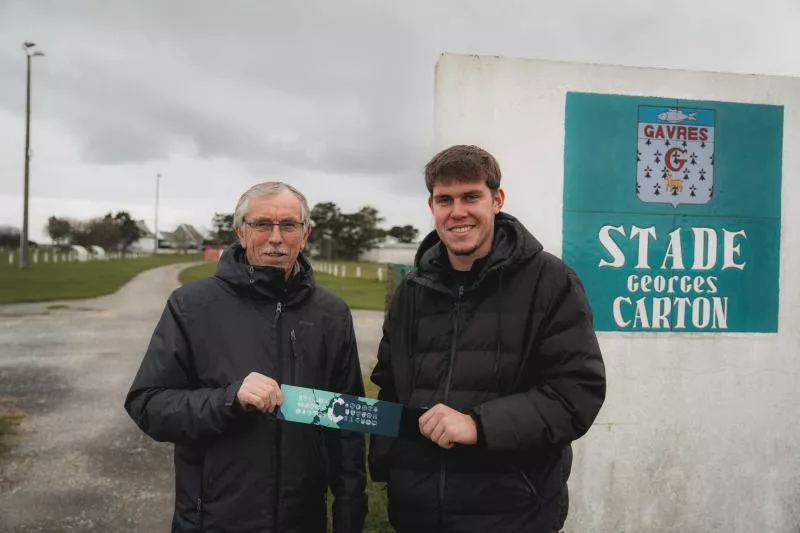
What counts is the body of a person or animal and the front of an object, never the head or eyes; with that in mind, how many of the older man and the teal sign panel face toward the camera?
2

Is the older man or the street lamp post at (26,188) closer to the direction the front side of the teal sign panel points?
the older man

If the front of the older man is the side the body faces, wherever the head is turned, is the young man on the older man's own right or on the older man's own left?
on the older man's own left

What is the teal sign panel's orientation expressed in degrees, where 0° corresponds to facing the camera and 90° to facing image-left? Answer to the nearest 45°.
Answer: approximately 0°

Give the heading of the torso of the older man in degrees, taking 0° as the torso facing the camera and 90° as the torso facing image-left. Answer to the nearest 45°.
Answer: approximately 0°

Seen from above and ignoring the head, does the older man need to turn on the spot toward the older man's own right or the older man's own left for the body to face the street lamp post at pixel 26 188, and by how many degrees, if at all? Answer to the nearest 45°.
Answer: approximately 180°

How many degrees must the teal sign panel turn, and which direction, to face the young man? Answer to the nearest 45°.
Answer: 0° — it already faces them

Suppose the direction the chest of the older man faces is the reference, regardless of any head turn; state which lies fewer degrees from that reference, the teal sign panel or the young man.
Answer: the young man
